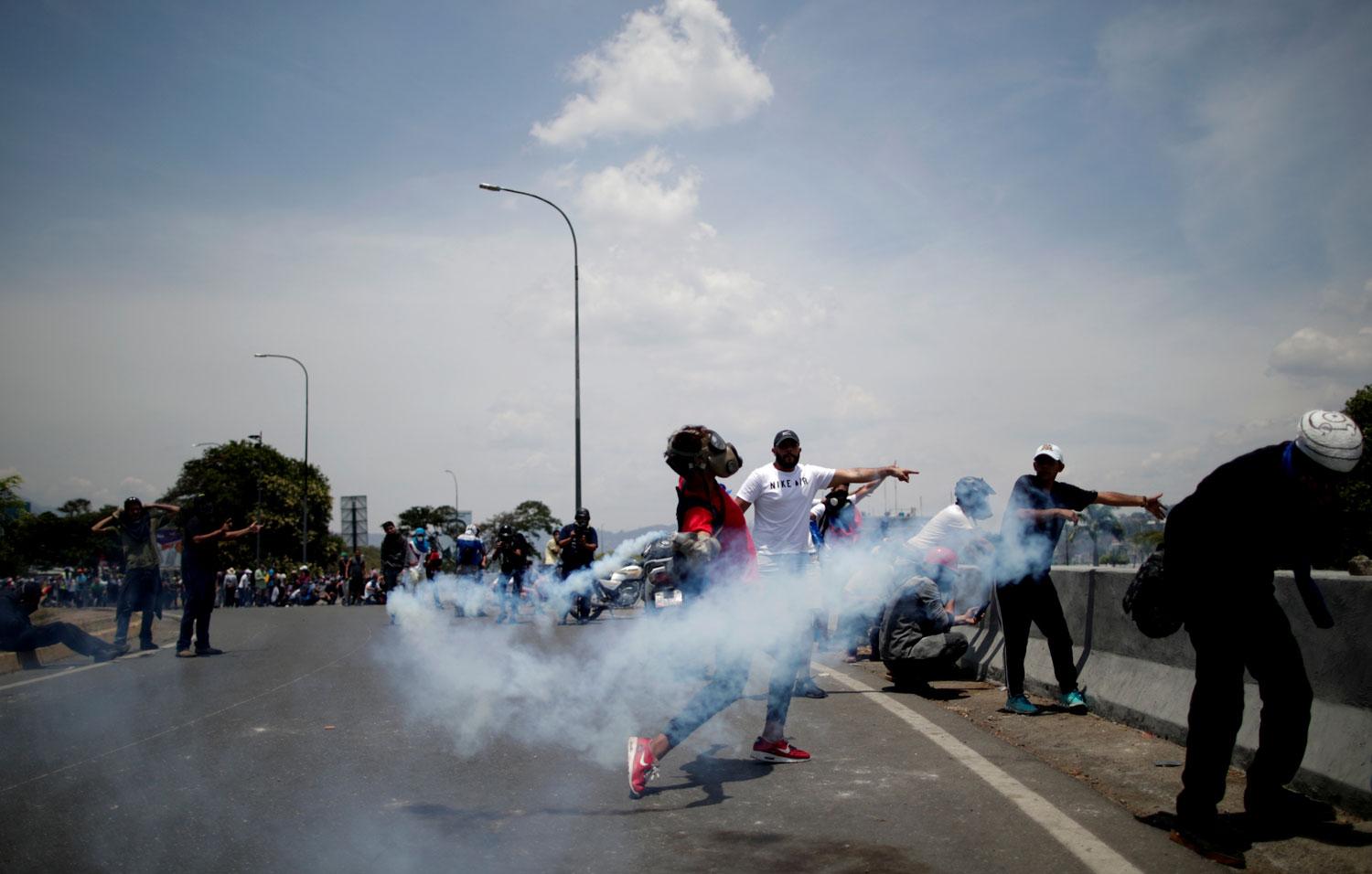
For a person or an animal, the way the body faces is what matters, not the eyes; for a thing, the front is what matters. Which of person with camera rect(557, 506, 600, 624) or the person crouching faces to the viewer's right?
the person crouching

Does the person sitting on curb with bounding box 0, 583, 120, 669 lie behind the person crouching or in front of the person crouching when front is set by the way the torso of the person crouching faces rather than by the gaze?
behind

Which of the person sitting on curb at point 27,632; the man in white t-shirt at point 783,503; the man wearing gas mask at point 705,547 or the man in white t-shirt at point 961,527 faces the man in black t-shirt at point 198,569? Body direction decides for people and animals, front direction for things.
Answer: the person sitting on curb

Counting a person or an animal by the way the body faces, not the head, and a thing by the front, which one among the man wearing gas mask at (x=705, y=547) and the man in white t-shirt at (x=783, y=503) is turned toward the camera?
the man in white t-shirt

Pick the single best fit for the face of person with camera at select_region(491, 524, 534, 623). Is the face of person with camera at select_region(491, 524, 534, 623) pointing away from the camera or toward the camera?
toward the camera

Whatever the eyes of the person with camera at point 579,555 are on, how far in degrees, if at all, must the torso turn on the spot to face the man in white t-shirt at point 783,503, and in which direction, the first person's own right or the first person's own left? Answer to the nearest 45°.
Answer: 0° — they already face them

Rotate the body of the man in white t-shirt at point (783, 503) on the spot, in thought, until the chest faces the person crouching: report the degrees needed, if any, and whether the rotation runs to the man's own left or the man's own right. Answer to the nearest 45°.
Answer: approximately 135° to the man's own left

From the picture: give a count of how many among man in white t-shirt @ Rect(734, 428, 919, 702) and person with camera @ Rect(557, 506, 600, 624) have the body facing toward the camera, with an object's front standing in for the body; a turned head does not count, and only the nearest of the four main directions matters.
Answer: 2

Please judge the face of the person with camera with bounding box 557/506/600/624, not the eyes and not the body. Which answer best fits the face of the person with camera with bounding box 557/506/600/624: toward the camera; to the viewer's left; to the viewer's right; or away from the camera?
toward the camera

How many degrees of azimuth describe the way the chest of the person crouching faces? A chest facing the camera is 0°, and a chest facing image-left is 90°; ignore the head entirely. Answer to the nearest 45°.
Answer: approximately 270°

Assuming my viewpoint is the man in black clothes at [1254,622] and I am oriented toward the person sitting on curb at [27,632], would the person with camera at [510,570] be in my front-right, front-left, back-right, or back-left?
front-right

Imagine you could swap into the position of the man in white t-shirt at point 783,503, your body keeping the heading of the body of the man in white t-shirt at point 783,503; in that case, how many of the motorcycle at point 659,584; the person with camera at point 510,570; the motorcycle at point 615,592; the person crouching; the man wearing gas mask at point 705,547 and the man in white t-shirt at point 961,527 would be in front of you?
1

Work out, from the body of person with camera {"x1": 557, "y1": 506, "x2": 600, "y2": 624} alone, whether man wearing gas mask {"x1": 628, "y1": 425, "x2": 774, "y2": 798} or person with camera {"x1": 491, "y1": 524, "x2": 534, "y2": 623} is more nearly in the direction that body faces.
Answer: the man wearing gas mask
